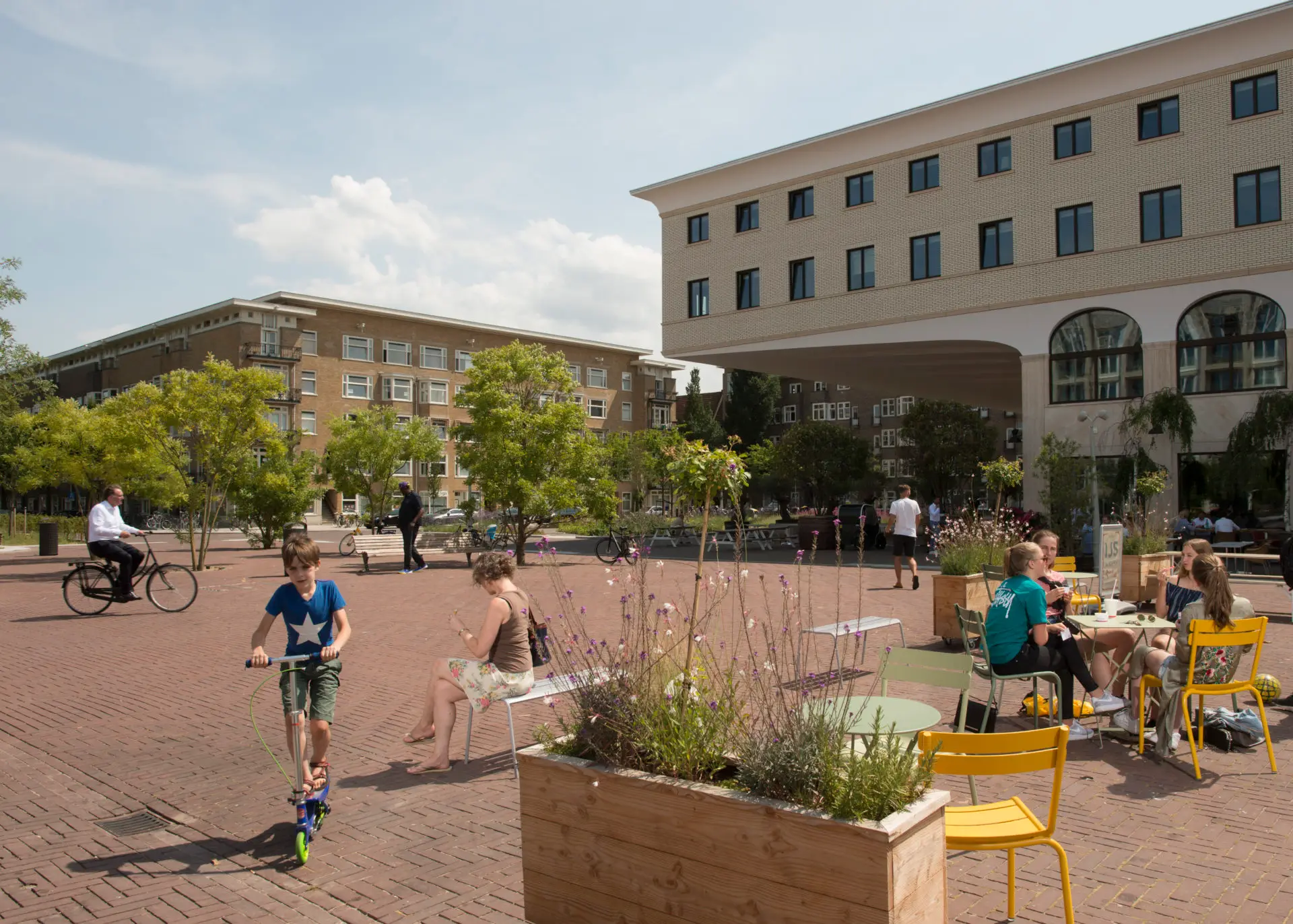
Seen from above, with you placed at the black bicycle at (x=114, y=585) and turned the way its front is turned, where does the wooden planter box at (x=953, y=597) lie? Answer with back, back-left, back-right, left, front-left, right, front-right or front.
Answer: front-right

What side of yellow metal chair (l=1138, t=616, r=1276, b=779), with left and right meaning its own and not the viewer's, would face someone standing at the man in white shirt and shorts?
front

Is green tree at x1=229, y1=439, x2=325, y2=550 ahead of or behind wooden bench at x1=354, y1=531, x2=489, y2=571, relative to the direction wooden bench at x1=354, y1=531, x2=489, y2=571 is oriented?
behind

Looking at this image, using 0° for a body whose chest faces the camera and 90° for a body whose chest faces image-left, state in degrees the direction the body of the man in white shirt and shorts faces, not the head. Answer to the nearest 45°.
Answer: approximately 180°

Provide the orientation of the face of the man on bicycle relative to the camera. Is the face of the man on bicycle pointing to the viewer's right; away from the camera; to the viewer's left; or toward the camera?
to the viewer's right

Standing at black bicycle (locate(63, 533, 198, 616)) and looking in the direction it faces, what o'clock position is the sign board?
The sign board is roughly at 1 o'clock from the black bicycle.

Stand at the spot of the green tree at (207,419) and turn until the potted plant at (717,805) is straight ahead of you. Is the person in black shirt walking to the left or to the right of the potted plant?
left

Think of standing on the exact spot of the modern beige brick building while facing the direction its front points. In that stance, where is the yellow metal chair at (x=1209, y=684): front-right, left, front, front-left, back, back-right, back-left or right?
front-left

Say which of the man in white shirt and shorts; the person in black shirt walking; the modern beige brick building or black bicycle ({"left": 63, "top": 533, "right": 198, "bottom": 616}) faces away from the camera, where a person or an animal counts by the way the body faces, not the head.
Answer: the man in white shirt and shorts

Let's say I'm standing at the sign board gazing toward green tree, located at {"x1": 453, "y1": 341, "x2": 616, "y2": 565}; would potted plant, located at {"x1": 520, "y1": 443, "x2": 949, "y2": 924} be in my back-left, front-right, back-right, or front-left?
back-left

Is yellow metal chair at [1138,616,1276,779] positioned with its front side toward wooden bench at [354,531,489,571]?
yes

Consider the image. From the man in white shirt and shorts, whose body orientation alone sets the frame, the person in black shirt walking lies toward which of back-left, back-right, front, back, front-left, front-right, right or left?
left

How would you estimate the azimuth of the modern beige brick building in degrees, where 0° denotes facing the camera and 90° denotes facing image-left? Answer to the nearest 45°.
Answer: approximately 45°

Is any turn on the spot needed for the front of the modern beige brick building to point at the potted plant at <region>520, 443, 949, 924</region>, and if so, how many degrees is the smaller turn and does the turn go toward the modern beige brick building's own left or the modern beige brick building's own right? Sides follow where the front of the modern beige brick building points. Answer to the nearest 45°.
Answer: approximately 45° to the modern beige brick building's own left

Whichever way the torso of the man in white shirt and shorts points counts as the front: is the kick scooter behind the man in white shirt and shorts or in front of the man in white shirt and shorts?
behind
